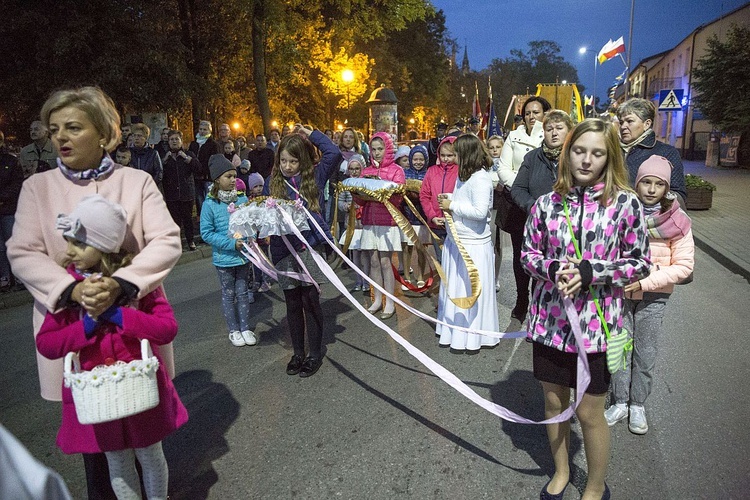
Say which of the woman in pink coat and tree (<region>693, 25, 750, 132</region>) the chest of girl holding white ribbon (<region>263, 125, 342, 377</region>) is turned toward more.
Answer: the woman in pink coat

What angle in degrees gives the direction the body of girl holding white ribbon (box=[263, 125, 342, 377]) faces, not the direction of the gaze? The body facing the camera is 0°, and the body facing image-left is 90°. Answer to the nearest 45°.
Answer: approximately 45°

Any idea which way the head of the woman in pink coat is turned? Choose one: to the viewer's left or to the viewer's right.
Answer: to the viewer's left

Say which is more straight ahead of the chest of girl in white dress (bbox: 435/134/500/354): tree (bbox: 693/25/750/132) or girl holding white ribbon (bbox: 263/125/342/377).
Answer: the girl holding white ribbon

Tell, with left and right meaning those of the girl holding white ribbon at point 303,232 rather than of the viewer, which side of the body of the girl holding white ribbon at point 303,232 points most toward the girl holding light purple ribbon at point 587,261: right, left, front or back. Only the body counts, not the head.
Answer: left

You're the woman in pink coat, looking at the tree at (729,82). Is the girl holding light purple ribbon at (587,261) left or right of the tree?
right

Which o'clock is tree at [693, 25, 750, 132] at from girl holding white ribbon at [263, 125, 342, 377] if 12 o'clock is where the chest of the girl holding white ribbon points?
The tree is roughly at 6 o'clock from the girl holding white ribbon.

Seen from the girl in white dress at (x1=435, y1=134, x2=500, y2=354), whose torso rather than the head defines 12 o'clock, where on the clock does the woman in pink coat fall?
The woman in pink coat is roughly at 10 o'clock from the girl in white dress.

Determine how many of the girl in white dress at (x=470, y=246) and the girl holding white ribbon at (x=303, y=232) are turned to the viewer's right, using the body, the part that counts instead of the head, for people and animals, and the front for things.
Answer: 0
